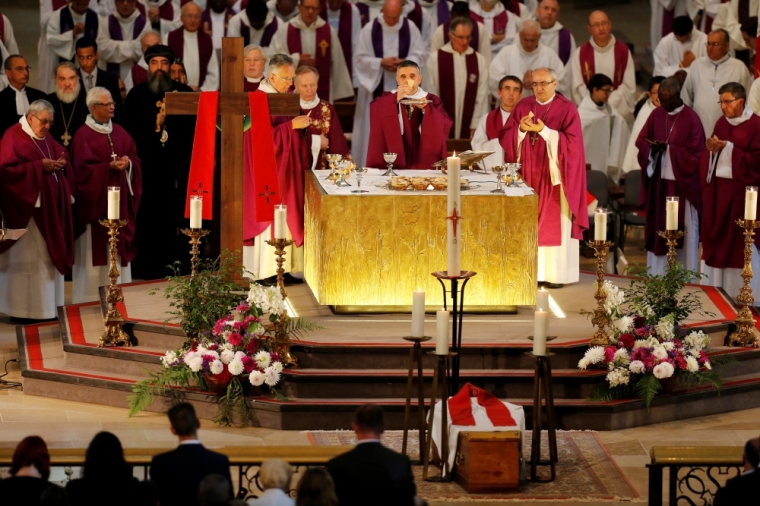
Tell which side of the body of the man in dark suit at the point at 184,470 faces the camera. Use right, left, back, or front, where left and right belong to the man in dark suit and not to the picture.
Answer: back

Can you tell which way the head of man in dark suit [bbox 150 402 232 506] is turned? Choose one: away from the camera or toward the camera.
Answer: away from the camera

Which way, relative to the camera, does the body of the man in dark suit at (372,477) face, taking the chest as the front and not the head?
away from the camera

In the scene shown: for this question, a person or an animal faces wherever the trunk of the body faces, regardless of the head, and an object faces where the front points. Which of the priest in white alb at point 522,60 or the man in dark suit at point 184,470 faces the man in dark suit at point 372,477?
the priest in white alb

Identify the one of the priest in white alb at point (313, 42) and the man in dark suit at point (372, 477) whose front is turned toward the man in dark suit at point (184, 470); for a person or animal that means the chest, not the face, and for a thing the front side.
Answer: the priest in white alb

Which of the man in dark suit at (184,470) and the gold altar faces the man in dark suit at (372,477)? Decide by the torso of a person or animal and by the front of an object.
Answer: the gold altar

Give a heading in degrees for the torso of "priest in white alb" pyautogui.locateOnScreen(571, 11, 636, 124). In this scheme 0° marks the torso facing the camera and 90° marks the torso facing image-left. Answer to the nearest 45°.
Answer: approximately 0°

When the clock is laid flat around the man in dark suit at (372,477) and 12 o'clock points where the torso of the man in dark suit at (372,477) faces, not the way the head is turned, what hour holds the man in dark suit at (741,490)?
the man in dark suit at (741,490) is roughly at 3 o'clock from the man in dark suit at (372,477).

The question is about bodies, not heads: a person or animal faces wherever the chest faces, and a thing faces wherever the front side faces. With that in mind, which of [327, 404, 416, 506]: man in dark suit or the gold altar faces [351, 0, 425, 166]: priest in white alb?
the man in dark suit

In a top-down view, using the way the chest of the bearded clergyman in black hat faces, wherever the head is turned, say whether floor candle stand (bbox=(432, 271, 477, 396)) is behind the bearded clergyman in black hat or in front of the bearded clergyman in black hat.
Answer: in front

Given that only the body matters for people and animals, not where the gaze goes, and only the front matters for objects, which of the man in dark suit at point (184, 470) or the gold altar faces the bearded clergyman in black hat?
the man in dark suit

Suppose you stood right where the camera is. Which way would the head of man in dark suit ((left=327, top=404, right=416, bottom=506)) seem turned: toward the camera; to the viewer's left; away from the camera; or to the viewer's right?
away from the camera

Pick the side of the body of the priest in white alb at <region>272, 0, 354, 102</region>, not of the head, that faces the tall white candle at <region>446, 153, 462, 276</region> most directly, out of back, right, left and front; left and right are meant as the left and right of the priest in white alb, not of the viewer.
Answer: front

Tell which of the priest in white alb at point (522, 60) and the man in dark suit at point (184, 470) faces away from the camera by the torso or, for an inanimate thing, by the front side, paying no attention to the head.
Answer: the man in dark suit

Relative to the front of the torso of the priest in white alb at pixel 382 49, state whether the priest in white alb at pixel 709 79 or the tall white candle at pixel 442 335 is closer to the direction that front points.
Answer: the tall white candle
